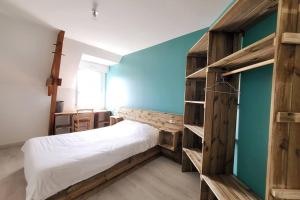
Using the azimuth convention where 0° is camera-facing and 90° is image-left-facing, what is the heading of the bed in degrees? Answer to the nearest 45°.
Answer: approximately 45°

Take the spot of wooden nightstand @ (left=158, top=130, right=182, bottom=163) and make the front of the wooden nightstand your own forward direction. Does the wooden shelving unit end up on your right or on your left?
on your left

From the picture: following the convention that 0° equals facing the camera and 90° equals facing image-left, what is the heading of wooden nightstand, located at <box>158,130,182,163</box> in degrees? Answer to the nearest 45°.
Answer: approximately 45°

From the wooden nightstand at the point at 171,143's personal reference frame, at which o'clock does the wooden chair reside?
The wooden chair is roughly at 2 o'clock from the wooden nightstand.

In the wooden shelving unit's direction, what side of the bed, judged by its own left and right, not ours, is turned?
left

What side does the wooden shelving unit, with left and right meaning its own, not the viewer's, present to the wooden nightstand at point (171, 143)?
right

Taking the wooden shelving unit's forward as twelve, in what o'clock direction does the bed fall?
The bed is roughly at 1 o'clock from the wooden shelving unit.
